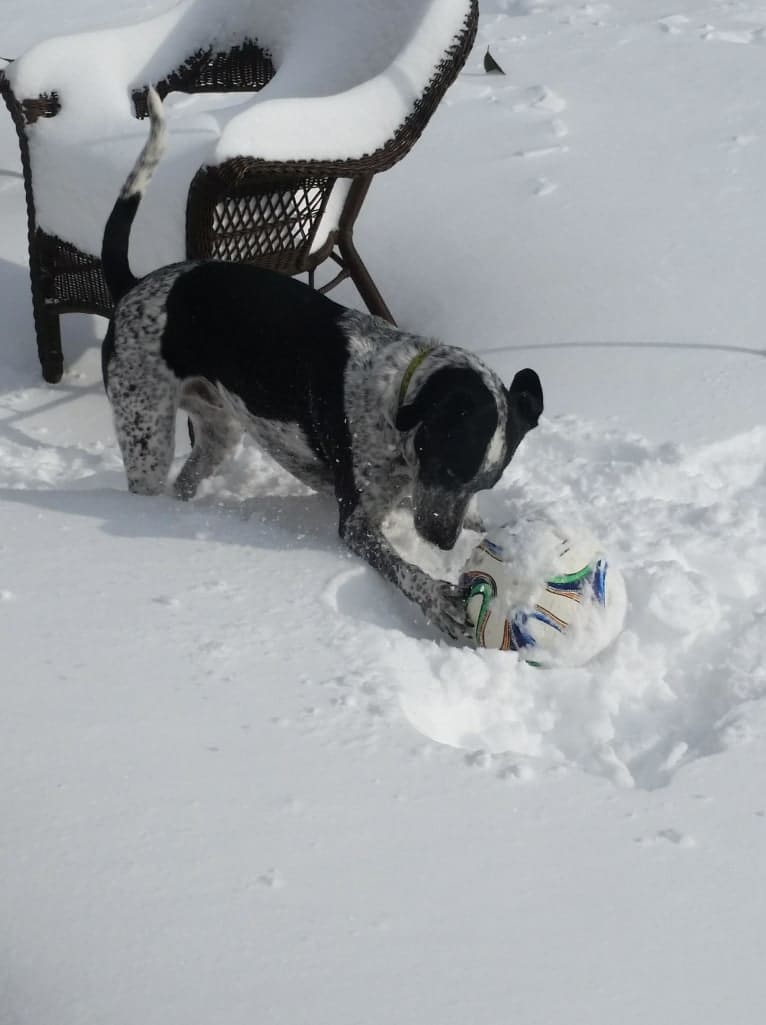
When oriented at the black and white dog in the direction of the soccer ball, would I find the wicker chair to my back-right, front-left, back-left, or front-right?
back-left

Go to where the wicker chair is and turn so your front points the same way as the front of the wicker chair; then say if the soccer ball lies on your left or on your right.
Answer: on your left

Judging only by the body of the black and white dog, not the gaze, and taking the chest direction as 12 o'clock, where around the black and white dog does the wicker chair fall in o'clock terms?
The wicker chair is roughly at 7 o'clock from the black and white dog.

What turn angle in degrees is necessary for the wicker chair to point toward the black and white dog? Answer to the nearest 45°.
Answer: approximately 45° to its left

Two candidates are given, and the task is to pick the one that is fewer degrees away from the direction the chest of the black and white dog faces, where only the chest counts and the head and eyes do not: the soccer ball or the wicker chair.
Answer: the soccer ball

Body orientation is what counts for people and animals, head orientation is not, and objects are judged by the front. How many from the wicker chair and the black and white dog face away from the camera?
0

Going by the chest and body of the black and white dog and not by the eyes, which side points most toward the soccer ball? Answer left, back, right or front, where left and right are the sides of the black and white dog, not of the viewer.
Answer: front

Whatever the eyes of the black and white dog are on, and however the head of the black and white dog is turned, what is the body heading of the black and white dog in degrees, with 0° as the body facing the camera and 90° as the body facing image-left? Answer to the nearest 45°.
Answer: approximately 315°

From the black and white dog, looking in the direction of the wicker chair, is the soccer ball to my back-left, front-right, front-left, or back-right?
back-right

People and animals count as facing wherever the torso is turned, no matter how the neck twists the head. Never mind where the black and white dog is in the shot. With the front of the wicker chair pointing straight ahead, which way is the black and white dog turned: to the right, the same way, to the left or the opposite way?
to the left
